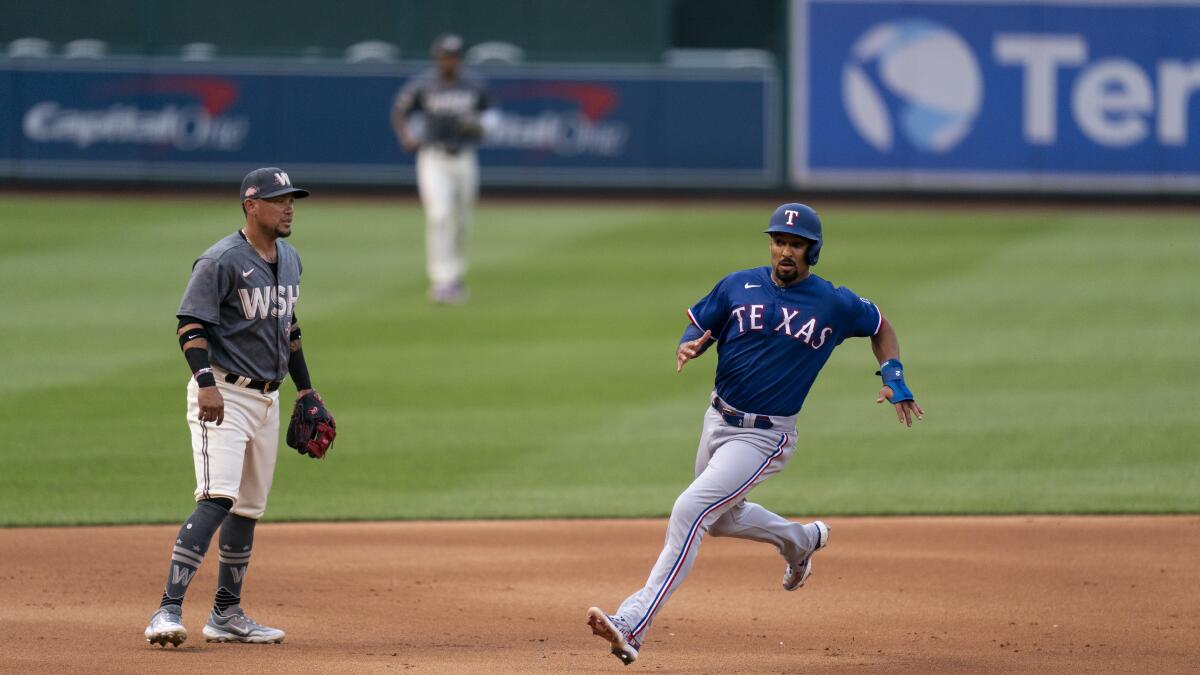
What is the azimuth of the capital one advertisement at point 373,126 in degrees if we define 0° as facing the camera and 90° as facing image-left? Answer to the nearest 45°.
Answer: approximately 0°

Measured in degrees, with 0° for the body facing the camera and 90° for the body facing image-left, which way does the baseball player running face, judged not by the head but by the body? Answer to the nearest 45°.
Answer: approximately 45°

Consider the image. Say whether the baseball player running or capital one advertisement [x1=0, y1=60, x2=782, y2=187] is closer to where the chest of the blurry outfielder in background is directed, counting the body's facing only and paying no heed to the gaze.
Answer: the baseball player running

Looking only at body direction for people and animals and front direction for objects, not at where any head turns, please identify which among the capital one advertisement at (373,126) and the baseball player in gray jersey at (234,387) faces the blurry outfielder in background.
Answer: the capital one advertisement

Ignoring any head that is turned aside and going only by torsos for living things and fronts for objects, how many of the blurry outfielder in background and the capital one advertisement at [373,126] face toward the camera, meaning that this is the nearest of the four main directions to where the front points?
2

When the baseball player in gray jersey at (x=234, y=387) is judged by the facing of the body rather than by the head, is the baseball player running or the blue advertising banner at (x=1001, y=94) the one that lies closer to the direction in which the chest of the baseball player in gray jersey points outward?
the baseball player running

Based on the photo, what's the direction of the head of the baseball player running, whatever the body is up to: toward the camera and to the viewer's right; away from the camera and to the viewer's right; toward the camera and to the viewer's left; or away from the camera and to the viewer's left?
toward the camera and to the viewer's left

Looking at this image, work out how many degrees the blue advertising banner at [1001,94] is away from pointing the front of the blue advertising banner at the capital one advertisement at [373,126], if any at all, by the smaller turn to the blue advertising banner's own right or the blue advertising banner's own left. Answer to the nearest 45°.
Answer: approximately 90° to the blue advertising banner's own right

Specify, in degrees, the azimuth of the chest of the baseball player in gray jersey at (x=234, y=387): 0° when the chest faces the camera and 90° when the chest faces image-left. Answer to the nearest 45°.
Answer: approximately 315°

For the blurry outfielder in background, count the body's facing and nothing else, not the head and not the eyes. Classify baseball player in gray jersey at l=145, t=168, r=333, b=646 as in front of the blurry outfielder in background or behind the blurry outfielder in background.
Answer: in front

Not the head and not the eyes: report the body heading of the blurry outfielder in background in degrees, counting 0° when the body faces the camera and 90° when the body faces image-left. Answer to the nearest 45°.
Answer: approximately 0°

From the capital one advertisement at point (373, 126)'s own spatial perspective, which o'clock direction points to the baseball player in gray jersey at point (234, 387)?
The baseball player in gray jersey is roughly at 12 o'clock from the capital one advertisement.
